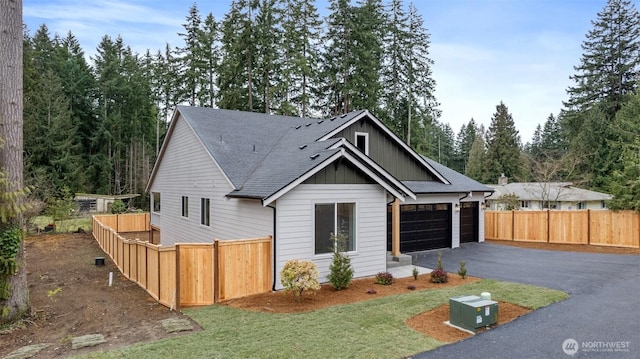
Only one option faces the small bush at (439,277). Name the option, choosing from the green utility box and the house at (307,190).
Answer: the house

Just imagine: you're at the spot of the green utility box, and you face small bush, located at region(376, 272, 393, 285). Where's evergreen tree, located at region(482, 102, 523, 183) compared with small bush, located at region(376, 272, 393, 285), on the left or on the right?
right

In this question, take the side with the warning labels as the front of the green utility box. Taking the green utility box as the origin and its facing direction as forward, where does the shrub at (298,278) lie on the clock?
The shrub is roughly at 5 o'clock from the green utility box.

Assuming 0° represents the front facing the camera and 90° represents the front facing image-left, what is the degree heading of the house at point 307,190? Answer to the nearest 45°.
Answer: approximately 315°

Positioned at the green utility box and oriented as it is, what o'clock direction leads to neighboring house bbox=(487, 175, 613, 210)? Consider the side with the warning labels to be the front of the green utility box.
The neighboring house is roughly at 8 o'clock from the green utility box.

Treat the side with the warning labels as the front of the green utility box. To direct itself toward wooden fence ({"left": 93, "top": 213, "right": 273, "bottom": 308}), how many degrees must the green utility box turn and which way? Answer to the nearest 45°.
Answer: approximately 135° to its right

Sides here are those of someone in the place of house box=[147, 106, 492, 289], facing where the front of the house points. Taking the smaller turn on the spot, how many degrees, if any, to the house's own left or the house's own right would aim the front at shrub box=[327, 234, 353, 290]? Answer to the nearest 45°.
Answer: approximately 45° to the house's own right

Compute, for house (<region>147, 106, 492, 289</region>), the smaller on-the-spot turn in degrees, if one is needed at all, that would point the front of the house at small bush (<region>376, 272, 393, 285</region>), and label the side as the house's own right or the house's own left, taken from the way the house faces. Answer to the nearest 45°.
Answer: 0° — it already faces it

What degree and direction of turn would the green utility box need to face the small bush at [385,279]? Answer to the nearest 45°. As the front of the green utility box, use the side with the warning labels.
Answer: approximately 180°

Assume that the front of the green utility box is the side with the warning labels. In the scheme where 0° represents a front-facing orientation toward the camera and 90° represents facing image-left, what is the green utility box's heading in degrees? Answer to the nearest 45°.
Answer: approximately 315°

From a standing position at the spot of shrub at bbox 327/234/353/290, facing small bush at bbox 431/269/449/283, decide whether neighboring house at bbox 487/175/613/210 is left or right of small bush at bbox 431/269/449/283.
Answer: left

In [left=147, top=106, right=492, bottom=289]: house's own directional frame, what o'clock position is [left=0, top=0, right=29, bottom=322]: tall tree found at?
The tall tree is roughly at 3 o'clock from the house.

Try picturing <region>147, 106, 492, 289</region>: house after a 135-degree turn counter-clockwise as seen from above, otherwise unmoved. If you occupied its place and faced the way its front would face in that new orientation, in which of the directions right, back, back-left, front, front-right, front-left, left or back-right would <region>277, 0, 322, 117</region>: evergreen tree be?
front
